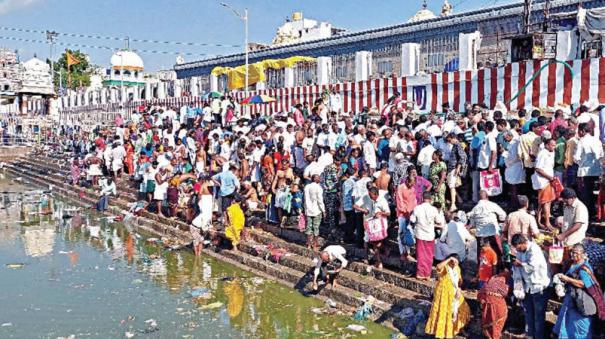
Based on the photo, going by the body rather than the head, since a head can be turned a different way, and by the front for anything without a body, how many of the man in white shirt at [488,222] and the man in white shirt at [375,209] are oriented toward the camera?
1

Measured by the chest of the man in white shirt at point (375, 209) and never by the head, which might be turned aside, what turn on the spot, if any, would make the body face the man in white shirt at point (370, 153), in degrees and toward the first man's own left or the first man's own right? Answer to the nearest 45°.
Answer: approximately 180°

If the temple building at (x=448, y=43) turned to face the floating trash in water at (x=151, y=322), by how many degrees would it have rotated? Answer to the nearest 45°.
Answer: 0° — it already faces it

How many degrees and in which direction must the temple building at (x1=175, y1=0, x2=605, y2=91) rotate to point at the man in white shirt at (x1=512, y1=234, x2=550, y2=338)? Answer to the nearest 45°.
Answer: approximately 45° to its left

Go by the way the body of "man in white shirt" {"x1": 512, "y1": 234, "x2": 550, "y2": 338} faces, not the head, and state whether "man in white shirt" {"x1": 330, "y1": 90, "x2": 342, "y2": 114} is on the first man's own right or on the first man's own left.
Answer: on the first man's own right

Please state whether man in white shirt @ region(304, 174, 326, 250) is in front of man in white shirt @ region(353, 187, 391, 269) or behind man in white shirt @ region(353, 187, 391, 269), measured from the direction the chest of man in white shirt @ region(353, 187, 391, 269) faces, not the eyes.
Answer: behind

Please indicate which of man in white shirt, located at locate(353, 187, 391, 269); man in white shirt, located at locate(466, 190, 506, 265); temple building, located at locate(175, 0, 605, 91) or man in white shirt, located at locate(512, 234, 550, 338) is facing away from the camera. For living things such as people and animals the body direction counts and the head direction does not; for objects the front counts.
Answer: man in white shirt, located at locate(466, 190, 506, 265)

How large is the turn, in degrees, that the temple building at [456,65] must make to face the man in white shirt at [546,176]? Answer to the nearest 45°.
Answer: approximately 45° to its left

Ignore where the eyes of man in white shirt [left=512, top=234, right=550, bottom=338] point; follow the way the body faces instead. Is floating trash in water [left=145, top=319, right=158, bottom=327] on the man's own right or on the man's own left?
on the man's own right

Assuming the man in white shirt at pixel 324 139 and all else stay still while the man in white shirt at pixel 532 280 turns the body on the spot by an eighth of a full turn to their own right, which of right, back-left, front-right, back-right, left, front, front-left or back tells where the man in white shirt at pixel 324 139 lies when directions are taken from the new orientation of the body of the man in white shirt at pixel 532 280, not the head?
front-right

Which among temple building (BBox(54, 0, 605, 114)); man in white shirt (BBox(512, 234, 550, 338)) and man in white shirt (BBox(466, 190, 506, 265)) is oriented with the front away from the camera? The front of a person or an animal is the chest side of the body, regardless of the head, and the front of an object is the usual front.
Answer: man in white shirt (BBox(466, 190, 506, 265))

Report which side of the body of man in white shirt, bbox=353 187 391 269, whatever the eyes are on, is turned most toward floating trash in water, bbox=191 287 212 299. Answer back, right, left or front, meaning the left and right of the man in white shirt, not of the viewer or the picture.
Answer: right

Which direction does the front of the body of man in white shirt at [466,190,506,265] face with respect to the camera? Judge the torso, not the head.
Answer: away from the camera
